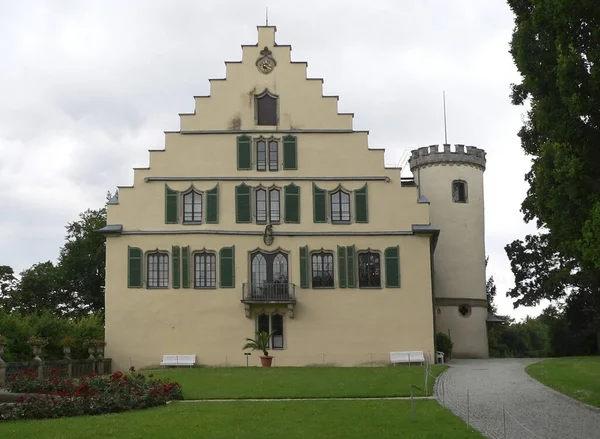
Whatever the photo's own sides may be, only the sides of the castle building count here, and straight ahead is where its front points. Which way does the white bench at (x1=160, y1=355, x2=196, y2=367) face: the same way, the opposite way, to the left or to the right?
the same way

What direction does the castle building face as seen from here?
toward the camera

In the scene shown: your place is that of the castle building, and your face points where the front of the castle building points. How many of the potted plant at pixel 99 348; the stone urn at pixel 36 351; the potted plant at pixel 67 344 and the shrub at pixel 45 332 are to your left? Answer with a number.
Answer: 0

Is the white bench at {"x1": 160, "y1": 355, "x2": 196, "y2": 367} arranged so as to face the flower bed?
yes

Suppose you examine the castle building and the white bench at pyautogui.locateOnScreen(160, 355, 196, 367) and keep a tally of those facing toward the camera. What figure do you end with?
2

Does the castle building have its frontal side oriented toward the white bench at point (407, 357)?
no

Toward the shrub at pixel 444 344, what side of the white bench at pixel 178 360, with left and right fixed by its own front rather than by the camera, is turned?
left

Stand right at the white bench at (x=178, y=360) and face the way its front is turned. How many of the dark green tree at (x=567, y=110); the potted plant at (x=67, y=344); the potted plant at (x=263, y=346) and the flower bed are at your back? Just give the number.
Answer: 0

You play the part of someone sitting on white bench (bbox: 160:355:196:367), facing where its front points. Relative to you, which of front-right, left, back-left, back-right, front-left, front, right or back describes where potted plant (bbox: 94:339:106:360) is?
right

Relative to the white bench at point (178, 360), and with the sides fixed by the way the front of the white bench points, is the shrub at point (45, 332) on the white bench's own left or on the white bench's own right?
on the white bench's own right

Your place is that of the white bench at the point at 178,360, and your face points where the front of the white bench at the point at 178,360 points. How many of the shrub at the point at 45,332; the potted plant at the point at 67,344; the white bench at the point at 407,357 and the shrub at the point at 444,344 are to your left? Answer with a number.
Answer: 2

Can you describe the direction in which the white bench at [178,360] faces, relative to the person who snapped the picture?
facing the viewer

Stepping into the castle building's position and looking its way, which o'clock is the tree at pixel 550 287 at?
The tree is roughly at 8 o'clock from the castle building.

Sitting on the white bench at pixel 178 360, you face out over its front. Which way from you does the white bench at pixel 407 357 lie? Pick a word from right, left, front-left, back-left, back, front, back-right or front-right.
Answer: left

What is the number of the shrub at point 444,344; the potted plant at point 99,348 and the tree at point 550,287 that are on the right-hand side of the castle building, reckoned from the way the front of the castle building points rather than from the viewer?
1

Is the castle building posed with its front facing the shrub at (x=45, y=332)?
no
